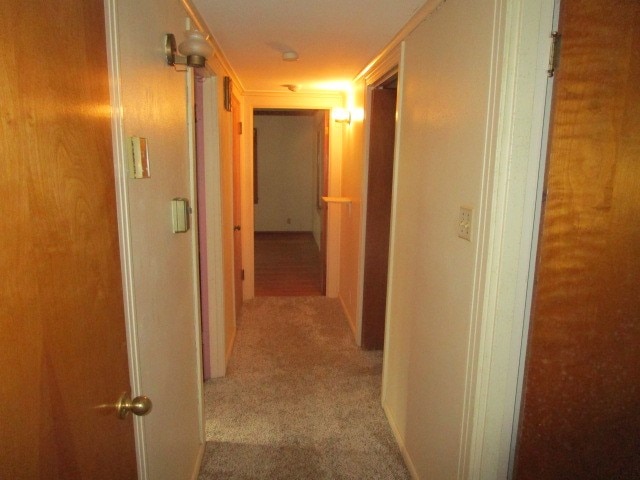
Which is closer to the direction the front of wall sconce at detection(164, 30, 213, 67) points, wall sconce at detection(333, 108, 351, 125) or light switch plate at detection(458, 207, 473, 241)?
the light switch plate

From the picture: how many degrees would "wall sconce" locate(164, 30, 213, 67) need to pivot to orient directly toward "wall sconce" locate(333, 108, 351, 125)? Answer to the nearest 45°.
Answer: approximately 45° to its left

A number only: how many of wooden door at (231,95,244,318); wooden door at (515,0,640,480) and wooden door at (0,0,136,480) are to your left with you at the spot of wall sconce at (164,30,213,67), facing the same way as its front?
1

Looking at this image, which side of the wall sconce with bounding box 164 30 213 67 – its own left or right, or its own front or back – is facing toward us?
right

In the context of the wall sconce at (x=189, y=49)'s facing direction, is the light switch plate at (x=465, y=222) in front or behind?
in front

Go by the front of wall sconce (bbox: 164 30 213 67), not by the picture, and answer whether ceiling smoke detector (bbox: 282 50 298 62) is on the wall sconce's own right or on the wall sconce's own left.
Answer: on the wall sconce's own left

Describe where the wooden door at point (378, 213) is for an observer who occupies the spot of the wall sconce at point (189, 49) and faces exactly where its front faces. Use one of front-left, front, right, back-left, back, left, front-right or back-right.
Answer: front-left

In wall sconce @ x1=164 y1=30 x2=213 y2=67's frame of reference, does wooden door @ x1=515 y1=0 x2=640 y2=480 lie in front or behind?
in front

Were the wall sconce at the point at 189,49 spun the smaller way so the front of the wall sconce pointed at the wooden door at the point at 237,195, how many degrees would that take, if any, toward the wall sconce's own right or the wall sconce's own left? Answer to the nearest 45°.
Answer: approximately 90° to the wall sconce's own left

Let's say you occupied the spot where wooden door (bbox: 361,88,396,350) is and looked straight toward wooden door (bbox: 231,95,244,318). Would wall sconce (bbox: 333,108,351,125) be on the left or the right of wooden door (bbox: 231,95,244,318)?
right
